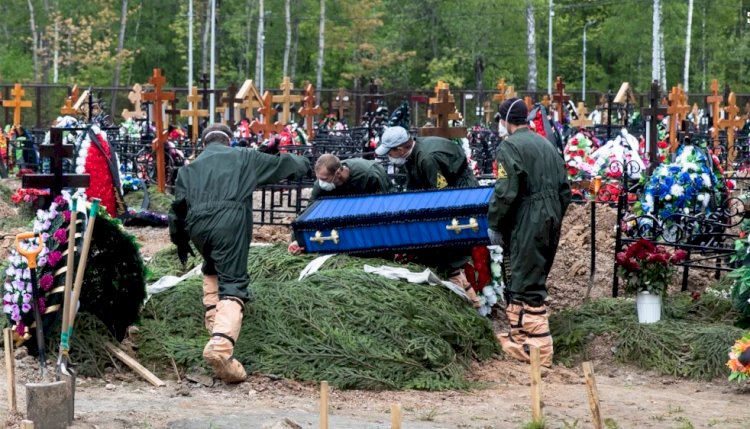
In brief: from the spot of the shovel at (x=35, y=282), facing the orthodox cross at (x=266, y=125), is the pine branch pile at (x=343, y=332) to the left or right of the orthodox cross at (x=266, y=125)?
right

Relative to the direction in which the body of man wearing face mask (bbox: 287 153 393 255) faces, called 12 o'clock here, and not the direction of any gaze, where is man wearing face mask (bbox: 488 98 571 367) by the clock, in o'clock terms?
man wearing face mask (bbox: 488 98 571 367) is roughly at 9 o'clock from man wearing face mask (bbox: 287 153 393 255).

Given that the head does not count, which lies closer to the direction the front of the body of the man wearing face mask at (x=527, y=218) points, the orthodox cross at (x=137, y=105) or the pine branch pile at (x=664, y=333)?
the orthodox cross

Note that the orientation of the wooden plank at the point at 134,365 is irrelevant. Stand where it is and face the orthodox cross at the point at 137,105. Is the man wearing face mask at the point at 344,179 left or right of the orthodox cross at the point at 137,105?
right

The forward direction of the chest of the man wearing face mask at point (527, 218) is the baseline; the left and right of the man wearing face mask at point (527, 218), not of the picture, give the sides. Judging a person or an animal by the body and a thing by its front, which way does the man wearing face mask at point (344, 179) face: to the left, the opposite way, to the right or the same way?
to the left

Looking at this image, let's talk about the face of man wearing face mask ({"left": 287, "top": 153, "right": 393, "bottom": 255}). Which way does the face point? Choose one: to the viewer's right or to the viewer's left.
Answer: to the viewer's left

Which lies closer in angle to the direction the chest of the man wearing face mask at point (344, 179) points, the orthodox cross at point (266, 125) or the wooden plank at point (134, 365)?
the wooden plank

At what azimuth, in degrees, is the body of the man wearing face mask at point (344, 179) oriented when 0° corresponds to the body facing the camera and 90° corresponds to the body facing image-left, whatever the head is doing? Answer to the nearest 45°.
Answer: approximately 45°

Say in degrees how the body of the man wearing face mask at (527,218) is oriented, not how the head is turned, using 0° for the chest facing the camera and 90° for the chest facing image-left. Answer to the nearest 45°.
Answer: approximately 135°

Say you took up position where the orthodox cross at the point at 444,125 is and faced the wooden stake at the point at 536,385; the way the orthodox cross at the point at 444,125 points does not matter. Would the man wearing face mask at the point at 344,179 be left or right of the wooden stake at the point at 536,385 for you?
right
